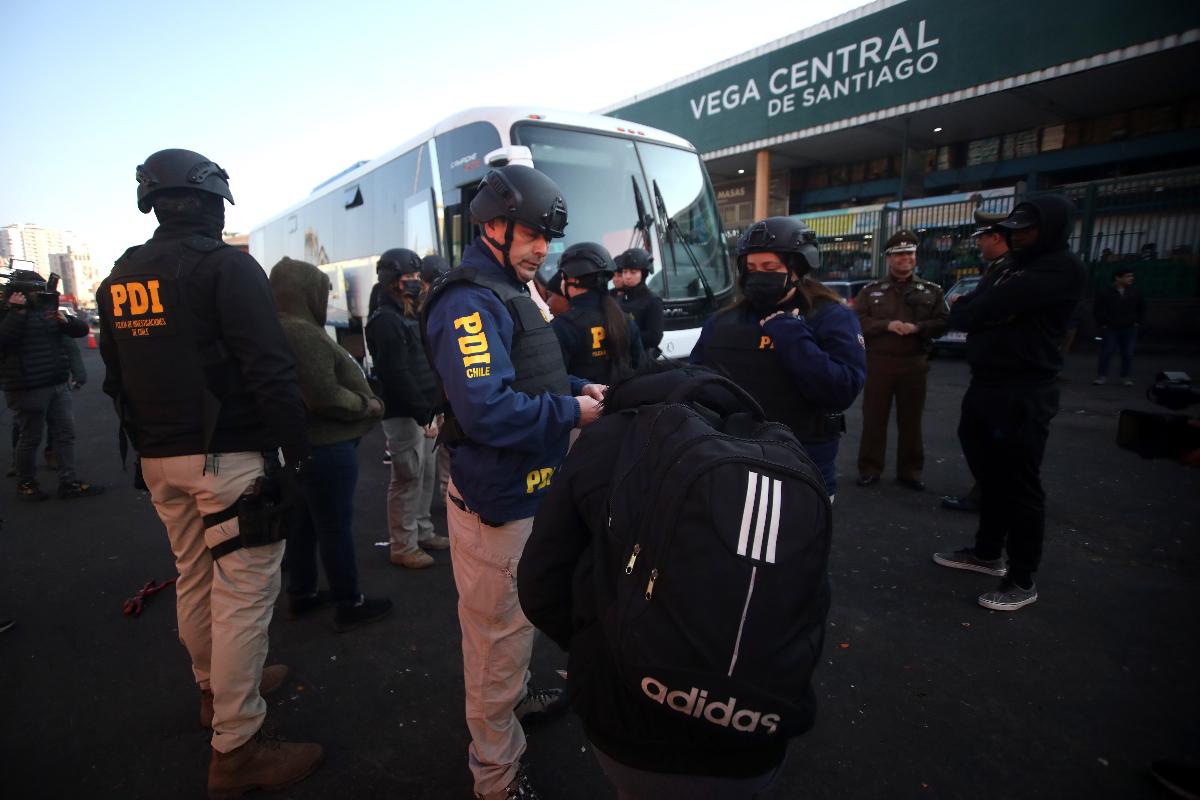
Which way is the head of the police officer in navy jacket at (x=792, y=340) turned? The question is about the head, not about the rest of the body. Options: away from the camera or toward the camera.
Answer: toward the camera

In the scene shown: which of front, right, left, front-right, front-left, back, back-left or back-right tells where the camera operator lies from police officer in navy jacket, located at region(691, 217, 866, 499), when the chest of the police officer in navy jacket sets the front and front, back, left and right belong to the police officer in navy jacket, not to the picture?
front-right

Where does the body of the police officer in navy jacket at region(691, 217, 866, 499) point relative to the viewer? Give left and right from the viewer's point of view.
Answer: facing the viewer and to the left of the viewer

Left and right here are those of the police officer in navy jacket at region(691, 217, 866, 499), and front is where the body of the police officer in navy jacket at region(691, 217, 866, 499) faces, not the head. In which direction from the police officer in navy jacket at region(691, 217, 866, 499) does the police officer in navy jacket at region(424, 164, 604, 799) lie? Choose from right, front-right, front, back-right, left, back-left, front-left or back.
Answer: front

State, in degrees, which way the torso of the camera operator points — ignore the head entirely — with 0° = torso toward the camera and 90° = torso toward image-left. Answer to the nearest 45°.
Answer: approximately 315°

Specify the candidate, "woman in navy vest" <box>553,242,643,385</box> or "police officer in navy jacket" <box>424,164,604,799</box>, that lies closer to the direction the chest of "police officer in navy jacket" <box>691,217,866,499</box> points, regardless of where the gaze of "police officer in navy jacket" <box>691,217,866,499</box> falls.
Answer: the police officer in navy jacket

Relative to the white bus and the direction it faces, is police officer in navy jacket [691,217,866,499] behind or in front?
in front

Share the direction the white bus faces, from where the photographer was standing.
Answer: facing the viewer and to the right of the viewer

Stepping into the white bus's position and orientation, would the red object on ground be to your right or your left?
on your right

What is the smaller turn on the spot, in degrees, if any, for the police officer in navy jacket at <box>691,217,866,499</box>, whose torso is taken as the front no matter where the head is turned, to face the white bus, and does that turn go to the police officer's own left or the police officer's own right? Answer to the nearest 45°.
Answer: approximately 90° to the police officer's own right

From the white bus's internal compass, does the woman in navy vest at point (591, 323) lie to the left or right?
on its right

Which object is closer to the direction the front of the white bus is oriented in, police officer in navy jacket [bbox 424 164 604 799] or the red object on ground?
the police officer in navy jacket
